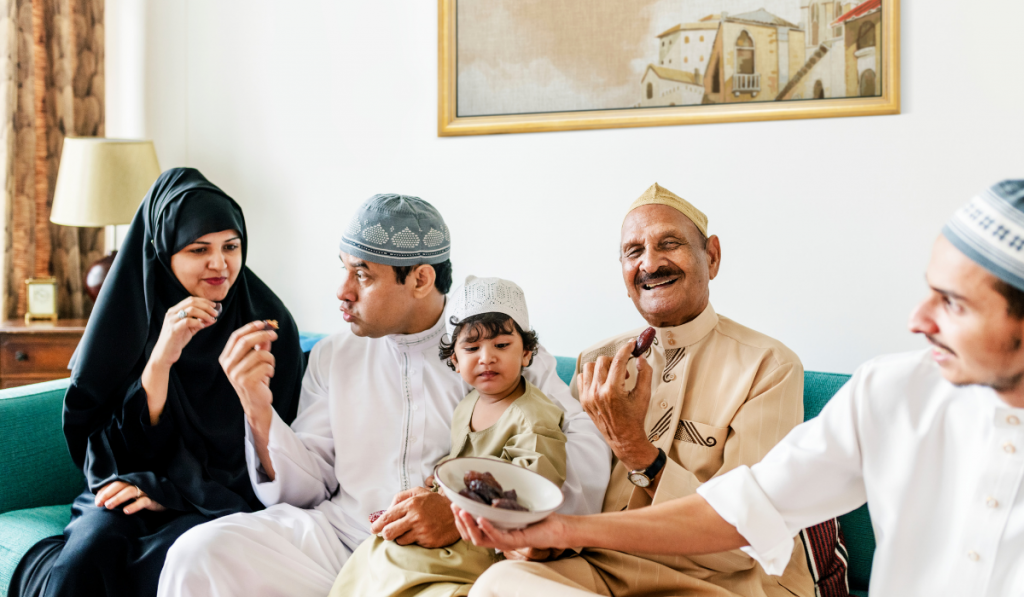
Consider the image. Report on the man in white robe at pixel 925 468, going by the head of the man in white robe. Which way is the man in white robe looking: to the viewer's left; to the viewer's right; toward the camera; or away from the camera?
to the viewer's left

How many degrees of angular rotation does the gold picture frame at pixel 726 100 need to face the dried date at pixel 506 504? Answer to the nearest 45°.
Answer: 0° — it already faces it

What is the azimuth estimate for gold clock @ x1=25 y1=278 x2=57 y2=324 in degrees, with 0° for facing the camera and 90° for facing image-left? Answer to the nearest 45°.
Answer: approximately 0°

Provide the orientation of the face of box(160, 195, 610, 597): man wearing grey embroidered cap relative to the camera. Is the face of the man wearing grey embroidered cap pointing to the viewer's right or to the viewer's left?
to the viewer's left

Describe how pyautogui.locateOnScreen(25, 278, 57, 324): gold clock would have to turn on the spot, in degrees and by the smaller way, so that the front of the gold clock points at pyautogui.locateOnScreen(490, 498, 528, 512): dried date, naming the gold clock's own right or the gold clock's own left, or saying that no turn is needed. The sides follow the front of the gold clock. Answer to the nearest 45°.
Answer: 0° — it already faces it

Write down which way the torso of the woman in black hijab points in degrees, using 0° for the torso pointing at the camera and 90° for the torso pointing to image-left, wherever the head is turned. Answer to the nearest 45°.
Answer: approximately 315°
